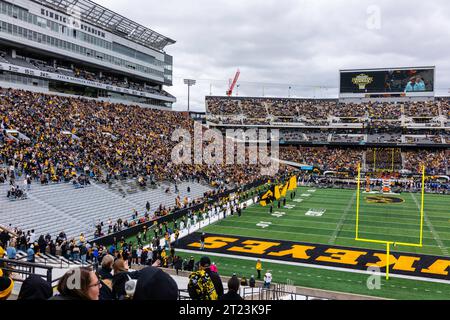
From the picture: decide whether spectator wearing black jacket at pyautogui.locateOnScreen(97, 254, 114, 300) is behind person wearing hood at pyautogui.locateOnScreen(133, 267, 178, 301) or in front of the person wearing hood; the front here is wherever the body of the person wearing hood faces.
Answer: in front

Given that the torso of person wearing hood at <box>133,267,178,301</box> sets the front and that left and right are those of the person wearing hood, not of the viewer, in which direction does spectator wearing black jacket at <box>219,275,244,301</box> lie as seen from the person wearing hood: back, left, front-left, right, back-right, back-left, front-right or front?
front-right

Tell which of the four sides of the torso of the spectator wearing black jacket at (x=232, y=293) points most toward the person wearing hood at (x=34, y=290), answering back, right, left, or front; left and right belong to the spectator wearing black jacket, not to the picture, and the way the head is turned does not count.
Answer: left

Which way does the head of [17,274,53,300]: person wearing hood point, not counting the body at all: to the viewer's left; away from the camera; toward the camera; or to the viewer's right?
away from the camera

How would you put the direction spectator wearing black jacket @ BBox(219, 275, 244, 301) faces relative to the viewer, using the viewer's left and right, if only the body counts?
facing away from the viewer

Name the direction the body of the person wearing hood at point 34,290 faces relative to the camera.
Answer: away from the camera

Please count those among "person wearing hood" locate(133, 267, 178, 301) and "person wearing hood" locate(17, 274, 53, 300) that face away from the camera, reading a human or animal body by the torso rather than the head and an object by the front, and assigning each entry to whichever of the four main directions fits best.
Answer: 2

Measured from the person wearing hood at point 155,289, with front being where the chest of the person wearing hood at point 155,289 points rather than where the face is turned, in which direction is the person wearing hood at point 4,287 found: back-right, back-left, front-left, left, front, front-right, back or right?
front-left

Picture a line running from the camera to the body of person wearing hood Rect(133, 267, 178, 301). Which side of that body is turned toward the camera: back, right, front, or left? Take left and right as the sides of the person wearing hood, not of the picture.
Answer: back

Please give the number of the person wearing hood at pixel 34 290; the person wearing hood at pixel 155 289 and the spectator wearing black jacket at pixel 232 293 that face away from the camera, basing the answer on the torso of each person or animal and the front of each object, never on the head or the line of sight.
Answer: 3

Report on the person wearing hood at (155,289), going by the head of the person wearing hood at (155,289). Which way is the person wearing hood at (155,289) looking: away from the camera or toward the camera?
away from the camera

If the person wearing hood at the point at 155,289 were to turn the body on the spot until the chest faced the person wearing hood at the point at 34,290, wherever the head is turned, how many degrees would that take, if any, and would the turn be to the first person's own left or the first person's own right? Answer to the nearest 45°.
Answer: approximately 45° to the first person's own left
